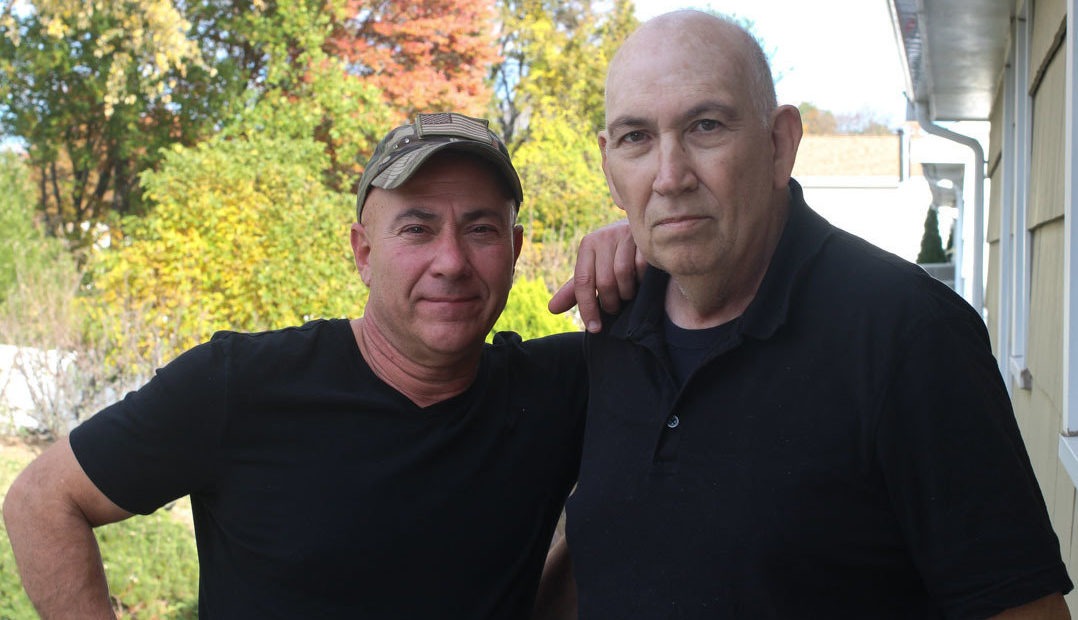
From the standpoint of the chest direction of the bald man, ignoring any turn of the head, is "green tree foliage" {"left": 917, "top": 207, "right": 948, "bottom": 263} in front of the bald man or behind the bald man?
behind

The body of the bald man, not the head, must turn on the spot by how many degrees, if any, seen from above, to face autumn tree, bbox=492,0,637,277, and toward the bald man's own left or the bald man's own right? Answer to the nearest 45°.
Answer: approximately 135° to the bald man's own right

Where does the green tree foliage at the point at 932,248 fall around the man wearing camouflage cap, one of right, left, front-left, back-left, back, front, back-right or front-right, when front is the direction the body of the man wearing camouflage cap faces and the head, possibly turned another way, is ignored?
back-left

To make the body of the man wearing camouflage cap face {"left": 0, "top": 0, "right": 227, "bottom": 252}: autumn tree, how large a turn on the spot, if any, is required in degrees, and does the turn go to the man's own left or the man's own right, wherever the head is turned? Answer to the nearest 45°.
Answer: approximately 180°

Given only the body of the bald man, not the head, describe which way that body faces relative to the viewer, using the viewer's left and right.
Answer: facing the viewer and to the left of the viewer

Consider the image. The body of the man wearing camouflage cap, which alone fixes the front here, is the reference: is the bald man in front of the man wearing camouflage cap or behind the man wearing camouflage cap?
in front

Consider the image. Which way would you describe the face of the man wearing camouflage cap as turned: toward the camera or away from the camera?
toward the camera

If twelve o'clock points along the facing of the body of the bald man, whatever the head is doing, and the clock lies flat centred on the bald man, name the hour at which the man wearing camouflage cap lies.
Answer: The man wearing camouflage cap is roughly at 2 o'clock from the bald man.

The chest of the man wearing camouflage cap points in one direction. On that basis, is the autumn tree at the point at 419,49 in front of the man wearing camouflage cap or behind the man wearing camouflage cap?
behind

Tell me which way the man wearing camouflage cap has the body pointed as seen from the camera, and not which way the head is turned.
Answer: toward the camera

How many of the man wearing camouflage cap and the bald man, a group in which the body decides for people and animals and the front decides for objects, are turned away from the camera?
0

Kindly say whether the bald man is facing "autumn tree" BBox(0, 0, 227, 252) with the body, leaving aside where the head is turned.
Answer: no
